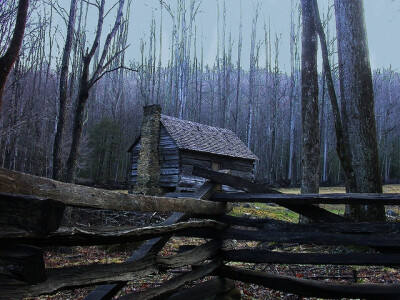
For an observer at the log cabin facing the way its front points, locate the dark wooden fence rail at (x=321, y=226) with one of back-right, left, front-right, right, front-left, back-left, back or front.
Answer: front-right

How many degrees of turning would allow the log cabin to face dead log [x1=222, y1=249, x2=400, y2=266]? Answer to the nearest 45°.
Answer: approximately 45° to its right

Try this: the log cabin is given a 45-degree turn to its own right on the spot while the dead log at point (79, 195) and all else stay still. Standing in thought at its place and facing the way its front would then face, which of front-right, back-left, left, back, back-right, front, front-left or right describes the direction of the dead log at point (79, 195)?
front

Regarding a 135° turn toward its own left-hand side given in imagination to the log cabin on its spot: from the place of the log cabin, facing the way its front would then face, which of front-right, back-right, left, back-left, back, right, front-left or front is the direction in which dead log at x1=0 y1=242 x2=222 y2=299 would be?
back

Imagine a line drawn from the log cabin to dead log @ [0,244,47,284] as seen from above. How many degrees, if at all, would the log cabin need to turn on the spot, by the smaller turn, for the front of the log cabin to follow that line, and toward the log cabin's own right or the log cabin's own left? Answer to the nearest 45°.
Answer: approximately 45° to the log cabin's own right

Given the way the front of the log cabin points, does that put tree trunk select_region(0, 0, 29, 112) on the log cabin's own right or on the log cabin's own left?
on the log cabin's own right

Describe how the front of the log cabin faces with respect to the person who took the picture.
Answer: facing the viewer and to the right of the viewer
